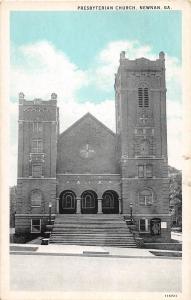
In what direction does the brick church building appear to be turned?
toward the camera
